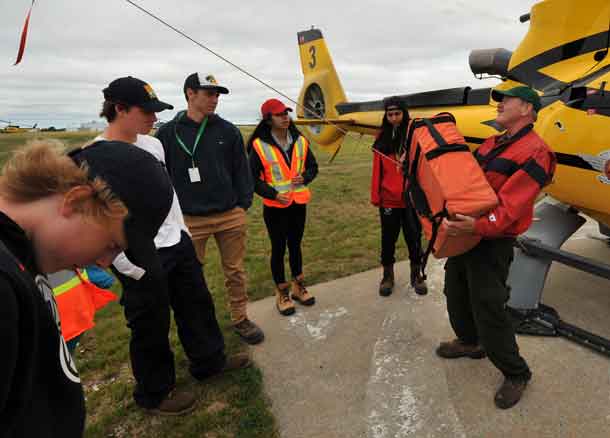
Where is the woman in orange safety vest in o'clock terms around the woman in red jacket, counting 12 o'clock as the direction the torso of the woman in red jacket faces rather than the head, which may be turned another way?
The woman in orange safety vest is roughly at 2 o'clock from the woman in red jacket.

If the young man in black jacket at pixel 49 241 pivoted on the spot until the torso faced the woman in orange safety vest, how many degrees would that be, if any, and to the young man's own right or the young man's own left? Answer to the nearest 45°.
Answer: approximately 45° to the young man's own left

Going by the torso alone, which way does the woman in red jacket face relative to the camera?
toward the camera

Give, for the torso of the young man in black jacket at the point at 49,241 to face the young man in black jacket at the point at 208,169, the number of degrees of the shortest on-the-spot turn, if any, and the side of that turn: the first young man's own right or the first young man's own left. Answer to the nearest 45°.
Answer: approximately 45° to the first young man's own left

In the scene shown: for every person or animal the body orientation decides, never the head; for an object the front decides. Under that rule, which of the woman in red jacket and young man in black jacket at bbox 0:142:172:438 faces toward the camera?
the woman in red jacket

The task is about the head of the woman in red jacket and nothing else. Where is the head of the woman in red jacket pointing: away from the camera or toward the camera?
toward the camera

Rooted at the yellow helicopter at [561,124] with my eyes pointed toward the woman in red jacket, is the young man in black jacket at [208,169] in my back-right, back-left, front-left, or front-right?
front-left

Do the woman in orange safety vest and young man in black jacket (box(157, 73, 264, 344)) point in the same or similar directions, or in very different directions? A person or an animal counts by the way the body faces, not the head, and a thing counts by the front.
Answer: same or similar directions

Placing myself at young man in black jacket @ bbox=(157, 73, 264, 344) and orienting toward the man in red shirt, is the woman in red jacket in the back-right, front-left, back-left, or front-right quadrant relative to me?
front-left

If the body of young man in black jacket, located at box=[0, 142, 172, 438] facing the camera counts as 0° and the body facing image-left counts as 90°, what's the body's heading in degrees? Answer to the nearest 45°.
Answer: approximately 270°

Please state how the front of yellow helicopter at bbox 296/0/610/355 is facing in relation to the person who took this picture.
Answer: facing the viewer and to the right of the viewer

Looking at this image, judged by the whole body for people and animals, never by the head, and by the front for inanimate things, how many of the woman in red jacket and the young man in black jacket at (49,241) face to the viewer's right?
1
